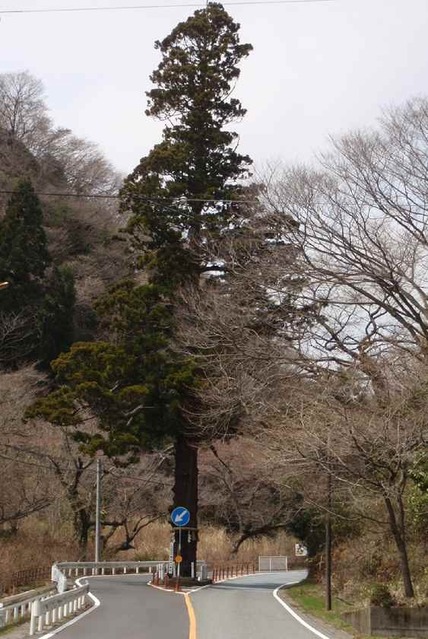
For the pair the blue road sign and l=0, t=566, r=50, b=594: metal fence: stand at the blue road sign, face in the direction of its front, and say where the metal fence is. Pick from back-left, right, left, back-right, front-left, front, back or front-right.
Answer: back-right

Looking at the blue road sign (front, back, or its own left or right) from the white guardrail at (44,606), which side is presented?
front

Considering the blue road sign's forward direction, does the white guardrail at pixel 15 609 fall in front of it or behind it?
in front

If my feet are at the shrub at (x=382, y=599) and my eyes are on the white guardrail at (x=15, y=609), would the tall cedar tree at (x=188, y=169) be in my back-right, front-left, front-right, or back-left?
front-right

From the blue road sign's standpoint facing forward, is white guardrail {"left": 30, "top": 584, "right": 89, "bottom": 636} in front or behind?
in front

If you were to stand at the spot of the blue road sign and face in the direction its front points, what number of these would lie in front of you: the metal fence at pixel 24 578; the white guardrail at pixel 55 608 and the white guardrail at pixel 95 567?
1

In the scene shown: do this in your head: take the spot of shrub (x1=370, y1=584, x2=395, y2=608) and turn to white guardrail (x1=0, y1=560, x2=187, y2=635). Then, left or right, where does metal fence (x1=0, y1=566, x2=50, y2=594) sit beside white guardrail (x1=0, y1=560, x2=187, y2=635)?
right

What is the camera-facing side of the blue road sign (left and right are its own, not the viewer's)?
front

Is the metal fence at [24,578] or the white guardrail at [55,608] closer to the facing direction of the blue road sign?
the white guardrail
